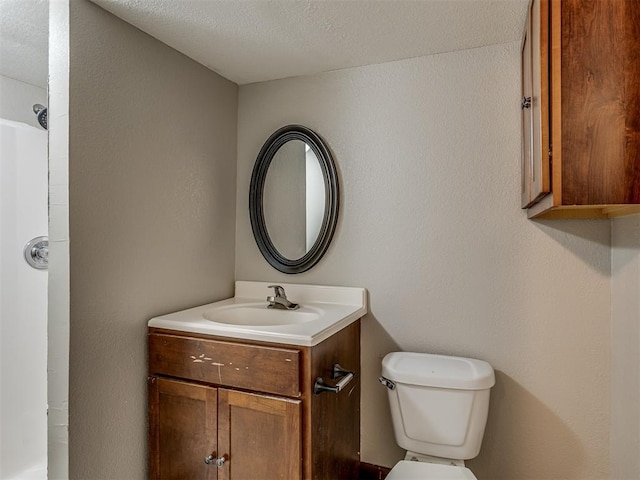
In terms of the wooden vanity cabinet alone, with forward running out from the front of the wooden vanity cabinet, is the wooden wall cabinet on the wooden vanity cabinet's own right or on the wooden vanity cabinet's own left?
on the wooden vanity cabinet's own left

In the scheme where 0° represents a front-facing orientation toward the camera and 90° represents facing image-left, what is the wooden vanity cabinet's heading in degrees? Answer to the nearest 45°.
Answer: approximately 45°

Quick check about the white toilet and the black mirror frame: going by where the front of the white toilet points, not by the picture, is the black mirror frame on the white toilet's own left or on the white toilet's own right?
on the white toilet's own right

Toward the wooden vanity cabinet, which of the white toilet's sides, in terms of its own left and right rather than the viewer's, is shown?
right

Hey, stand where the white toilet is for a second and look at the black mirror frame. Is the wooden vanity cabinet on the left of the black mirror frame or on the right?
left
